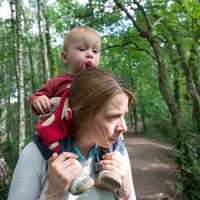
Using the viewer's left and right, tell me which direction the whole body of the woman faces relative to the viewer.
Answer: facing the viewer and to the right of the viewer

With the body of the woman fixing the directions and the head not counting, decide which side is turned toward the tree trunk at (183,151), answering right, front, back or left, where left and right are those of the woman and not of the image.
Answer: left
